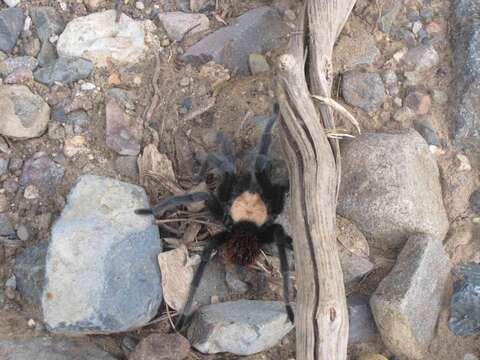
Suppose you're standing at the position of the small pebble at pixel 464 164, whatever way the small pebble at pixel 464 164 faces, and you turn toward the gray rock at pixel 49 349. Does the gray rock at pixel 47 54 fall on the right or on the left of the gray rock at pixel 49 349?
right

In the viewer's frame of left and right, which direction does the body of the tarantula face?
facing away from the viewer

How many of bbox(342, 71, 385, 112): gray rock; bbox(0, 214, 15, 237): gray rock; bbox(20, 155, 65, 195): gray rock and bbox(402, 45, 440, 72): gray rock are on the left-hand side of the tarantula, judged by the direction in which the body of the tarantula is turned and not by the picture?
2

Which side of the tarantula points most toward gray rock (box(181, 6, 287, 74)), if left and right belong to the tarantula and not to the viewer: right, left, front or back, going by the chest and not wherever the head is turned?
front

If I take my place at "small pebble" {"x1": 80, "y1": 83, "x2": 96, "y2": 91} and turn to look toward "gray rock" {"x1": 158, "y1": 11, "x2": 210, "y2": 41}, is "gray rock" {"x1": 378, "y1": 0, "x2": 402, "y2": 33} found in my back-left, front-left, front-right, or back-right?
front-right

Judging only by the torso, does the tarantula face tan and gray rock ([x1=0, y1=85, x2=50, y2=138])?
no

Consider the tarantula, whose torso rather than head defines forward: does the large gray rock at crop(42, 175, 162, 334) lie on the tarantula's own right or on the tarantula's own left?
on the tarantula's own left

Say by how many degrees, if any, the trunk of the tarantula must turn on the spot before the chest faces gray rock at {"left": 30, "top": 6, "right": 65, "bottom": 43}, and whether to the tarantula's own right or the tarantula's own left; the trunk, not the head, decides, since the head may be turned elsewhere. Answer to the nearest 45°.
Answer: approximately 45° to the tarantula's own left

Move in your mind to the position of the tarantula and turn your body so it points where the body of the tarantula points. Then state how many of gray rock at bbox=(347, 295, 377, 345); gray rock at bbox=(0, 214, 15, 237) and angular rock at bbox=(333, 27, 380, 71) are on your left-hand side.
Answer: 1

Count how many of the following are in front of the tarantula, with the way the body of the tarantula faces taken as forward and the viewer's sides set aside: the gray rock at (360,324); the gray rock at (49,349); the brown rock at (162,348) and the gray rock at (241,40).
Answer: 1

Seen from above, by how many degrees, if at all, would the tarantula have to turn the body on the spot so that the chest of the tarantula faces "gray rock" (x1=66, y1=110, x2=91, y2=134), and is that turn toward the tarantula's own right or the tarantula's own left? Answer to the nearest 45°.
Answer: approximately 90° to the tarantula's own left

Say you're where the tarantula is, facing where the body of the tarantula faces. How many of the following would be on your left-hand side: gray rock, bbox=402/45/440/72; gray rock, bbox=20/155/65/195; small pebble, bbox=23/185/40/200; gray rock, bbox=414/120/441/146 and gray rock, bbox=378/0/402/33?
2

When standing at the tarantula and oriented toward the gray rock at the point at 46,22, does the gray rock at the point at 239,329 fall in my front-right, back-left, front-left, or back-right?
back-left

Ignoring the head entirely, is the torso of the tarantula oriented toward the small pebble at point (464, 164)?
no

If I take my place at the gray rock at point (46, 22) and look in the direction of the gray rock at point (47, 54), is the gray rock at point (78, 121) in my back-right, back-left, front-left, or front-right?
front-left

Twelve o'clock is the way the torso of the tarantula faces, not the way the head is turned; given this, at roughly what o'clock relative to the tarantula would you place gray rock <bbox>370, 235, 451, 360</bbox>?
The gray rock is roughly at 4 o'clock from the tarantula.

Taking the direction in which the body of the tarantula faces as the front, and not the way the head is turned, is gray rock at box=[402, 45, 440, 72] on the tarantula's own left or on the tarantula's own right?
on the tarantula's own right

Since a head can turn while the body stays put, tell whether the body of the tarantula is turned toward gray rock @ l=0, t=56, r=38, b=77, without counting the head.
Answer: no

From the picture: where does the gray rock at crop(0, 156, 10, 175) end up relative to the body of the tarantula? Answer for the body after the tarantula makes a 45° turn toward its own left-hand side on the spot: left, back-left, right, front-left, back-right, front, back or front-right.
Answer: front-left
